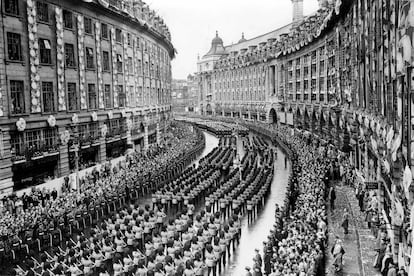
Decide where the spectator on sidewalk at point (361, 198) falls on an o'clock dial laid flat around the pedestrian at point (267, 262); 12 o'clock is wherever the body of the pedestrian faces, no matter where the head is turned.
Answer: The spectator on sidewalk is roughly at 4 o'clock from the pedestrian.

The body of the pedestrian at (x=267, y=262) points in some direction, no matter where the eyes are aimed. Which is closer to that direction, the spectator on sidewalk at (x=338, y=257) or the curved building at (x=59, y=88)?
the curved building

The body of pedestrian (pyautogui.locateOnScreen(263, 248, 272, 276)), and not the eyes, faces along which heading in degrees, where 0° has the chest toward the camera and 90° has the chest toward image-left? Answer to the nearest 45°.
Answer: approximately 90°

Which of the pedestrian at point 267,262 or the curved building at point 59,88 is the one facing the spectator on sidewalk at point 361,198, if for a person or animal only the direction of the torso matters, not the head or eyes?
the curved building

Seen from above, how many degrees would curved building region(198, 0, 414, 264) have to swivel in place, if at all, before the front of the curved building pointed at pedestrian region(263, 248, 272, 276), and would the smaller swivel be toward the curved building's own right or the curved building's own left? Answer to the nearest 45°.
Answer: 0° — it already faces them

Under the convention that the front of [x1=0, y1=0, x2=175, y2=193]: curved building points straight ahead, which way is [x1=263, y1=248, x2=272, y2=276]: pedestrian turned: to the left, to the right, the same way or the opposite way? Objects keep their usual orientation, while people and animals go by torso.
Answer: the opposite way

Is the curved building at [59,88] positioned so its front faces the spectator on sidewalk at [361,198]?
yes

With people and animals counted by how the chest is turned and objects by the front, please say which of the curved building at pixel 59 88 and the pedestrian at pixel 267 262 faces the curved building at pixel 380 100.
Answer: the curved building at pixel 59 88

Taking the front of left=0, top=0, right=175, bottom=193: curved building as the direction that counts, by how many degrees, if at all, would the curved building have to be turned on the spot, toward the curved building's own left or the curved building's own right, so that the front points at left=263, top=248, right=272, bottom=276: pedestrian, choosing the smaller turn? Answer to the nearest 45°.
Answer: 0° — it already faces them

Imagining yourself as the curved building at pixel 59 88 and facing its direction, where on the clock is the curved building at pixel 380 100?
the curved building at pixel 380 100 is roughly at 12 o'clock from the curved building at pixel 59 88.
